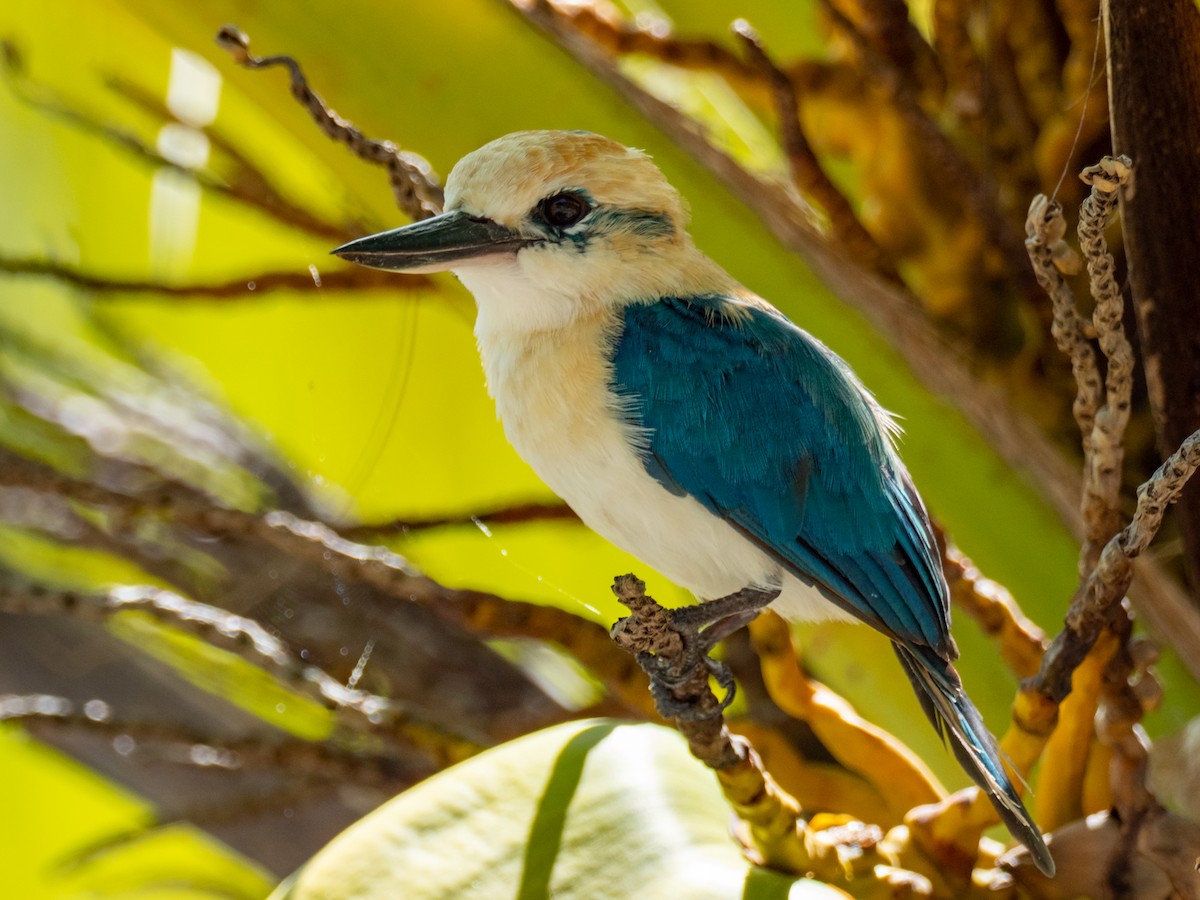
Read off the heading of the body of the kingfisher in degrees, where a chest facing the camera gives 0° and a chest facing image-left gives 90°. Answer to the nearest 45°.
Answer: approximately 90°
